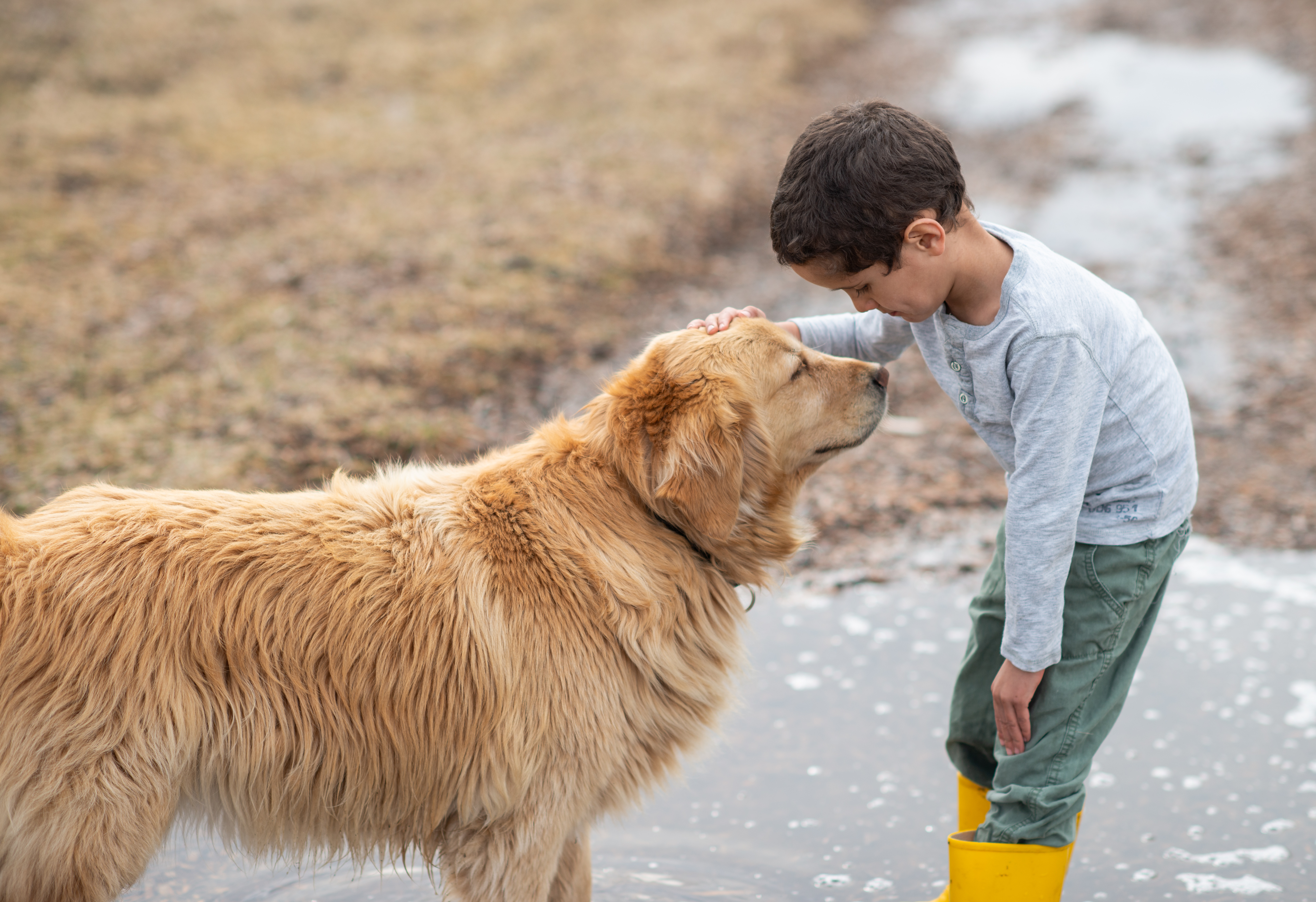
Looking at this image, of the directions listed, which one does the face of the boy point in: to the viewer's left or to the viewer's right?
to the viewer's left

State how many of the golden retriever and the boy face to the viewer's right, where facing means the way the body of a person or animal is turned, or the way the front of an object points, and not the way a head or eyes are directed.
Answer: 1

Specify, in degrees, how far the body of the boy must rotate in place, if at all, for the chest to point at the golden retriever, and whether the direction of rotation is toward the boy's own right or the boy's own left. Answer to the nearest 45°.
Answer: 0° — they already face it

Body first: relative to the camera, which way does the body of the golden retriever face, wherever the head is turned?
to the viewer's right

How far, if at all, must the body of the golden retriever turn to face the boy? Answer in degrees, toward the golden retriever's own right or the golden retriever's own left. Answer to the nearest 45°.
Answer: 0° — it already faces them

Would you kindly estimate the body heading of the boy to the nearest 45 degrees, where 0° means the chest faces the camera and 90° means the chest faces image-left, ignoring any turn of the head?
approximately 90°

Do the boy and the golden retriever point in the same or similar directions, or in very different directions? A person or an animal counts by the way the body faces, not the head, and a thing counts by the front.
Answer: very different directions
